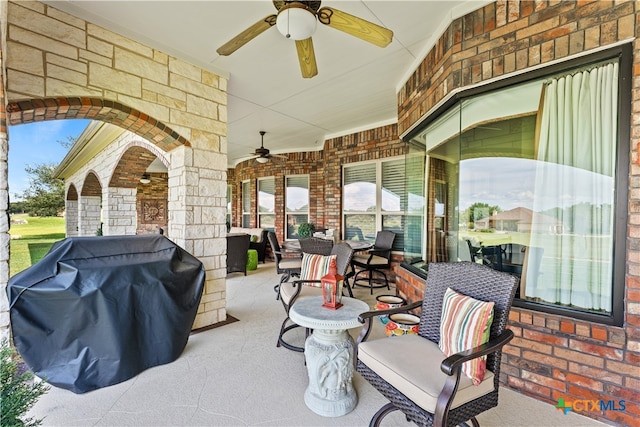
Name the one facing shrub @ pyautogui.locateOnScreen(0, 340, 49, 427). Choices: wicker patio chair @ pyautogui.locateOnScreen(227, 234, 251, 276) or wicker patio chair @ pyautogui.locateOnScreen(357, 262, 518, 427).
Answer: wicker patio chair @ pyautogui.locateOnScreen(357, 262, 518, 427)

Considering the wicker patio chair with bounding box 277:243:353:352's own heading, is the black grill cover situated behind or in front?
in front

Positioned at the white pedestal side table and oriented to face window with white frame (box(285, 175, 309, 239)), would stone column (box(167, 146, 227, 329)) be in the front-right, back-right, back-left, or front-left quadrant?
front-left

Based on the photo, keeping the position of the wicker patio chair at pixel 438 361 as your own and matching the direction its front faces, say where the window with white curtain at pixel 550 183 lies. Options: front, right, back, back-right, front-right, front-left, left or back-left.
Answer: back

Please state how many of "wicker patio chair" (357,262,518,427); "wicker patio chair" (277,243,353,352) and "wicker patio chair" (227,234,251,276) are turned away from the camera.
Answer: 1

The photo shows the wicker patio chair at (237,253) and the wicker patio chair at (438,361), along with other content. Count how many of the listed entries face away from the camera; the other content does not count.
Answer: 1

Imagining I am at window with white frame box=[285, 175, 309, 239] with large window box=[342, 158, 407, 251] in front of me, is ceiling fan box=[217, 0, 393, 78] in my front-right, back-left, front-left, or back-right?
front-right

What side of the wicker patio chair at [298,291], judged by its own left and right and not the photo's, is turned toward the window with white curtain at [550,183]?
left

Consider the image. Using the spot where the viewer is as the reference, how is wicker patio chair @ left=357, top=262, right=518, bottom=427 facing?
facing the viewer and to the left of the viewer

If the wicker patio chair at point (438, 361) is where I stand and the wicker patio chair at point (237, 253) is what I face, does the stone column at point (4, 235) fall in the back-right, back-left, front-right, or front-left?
front-left

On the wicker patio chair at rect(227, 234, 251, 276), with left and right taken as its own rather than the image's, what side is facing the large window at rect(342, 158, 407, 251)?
right

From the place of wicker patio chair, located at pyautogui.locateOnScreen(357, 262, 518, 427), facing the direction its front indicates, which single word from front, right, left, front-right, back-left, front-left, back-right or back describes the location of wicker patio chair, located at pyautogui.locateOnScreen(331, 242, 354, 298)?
right

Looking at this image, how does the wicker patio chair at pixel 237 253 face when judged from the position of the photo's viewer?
facing away from the viewer

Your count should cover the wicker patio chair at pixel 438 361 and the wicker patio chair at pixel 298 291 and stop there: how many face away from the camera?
0

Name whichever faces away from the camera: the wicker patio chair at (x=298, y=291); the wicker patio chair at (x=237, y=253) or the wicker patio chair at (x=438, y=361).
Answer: the wicker patio chair at (x=237, y=253)
